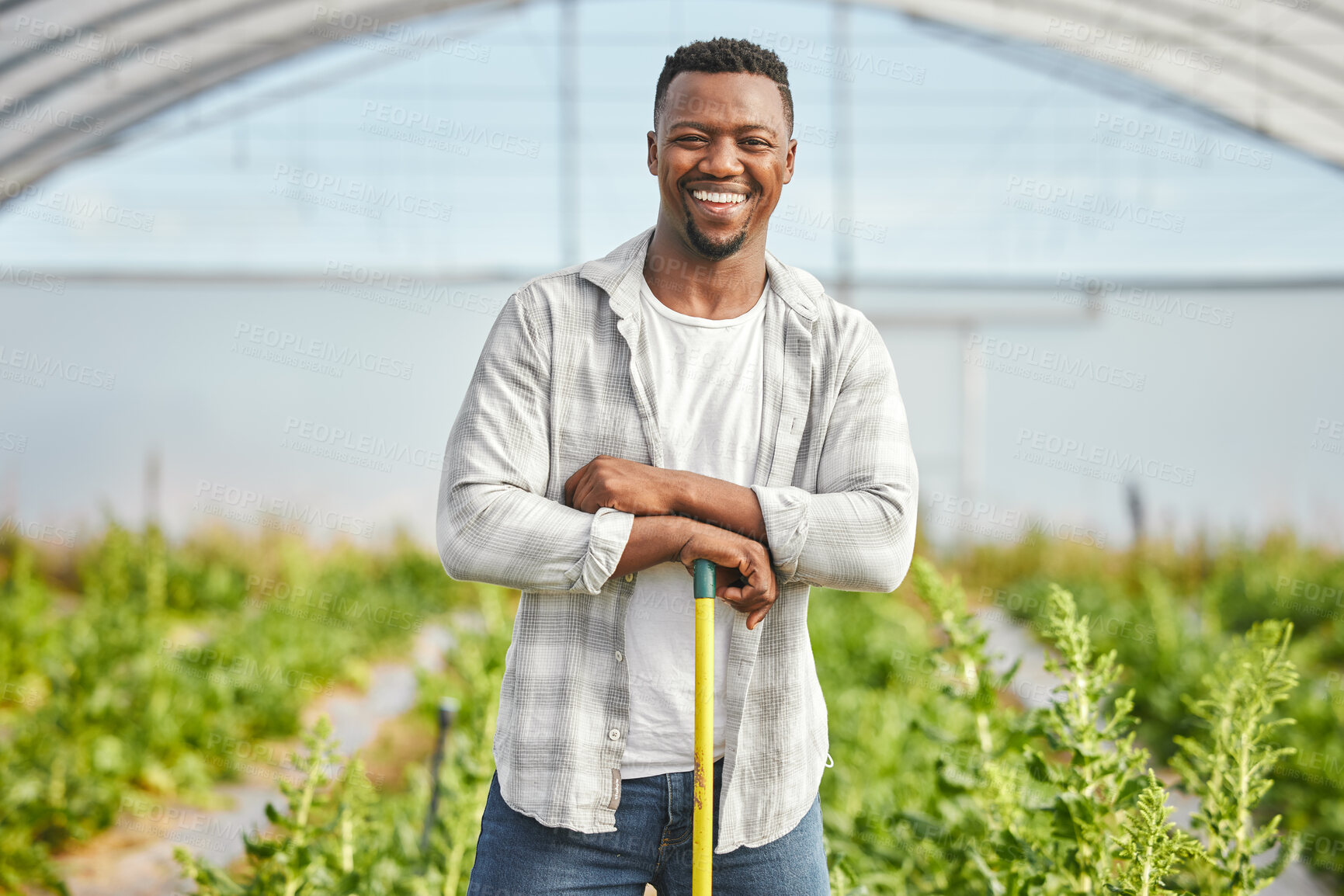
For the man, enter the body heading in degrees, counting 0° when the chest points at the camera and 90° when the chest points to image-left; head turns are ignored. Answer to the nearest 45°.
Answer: approximately 0°

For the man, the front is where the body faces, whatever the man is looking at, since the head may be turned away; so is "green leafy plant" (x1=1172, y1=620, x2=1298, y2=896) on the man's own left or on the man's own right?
on the man's own left
